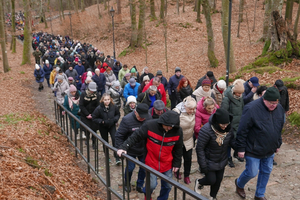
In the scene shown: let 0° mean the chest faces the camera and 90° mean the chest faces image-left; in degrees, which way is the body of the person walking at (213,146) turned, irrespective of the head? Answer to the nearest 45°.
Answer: approximately 315°

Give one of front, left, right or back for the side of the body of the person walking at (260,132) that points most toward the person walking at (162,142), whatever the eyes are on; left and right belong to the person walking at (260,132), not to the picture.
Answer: right

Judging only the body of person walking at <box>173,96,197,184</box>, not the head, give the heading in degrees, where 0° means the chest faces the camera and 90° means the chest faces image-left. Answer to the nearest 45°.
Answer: approximately 315°

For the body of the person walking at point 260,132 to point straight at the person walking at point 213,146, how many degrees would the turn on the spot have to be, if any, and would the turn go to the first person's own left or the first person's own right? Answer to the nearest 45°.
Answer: approximately 90° to the first person's own right

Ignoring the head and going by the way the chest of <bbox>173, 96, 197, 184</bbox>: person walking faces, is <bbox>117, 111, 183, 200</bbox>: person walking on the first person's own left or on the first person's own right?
on the first person's own right

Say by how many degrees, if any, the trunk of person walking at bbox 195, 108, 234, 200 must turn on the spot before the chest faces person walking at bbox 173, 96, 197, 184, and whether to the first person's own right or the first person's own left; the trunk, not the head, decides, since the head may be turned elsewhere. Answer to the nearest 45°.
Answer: approximately 180°

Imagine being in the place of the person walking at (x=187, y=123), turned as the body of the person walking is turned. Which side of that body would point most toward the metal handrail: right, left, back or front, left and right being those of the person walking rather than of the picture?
right

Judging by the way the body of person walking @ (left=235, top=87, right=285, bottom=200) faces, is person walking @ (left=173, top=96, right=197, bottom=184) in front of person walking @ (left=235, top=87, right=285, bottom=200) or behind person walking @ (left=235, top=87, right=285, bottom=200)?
behind

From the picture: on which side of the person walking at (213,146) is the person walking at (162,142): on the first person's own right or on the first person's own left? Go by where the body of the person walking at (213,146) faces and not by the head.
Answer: on the first person's own right

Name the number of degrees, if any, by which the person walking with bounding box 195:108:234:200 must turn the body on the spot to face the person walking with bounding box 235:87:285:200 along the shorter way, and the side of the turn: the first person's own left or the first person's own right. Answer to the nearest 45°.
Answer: approximately 45° to the first person's own left
